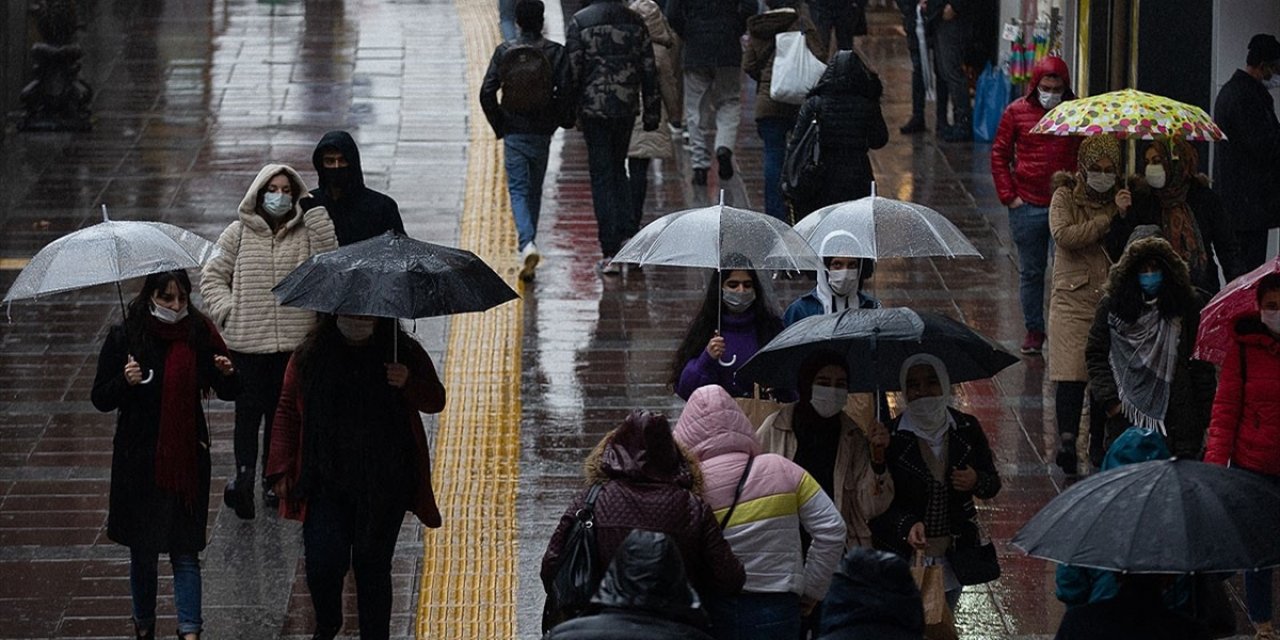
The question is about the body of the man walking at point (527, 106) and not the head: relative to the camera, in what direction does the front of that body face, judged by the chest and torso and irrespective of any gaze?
away from the camera

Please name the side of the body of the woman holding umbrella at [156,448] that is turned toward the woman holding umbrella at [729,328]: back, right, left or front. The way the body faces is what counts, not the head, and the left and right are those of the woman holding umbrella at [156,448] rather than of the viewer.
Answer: left

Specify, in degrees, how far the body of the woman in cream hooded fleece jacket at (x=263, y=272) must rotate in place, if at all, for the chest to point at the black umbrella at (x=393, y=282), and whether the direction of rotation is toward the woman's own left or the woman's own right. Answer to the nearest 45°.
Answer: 0° — they already face it

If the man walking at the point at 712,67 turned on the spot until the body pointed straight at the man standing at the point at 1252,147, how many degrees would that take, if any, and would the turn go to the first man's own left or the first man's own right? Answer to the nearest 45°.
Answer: approximately 135° to the first man's own right

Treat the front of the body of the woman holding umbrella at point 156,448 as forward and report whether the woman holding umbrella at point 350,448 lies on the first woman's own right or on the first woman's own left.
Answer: on the first woman's own left

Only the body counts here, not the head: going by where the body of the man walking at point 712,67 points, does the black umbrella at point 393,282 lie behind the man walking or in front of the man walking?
behind

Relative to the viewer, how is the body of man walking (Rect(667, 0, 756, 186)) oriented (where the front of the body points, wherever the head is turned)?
away from the camera

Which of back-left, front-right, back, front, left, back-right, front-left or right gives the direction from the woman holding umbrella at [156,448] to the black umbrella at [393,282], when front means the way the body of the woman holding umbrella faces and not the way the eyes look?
front-left

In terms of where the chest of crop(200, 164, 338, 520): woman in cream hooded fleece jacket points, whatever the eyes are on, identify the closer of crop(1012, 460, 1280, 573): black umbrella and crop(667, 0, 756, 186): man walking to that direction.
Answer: the black umbrella
